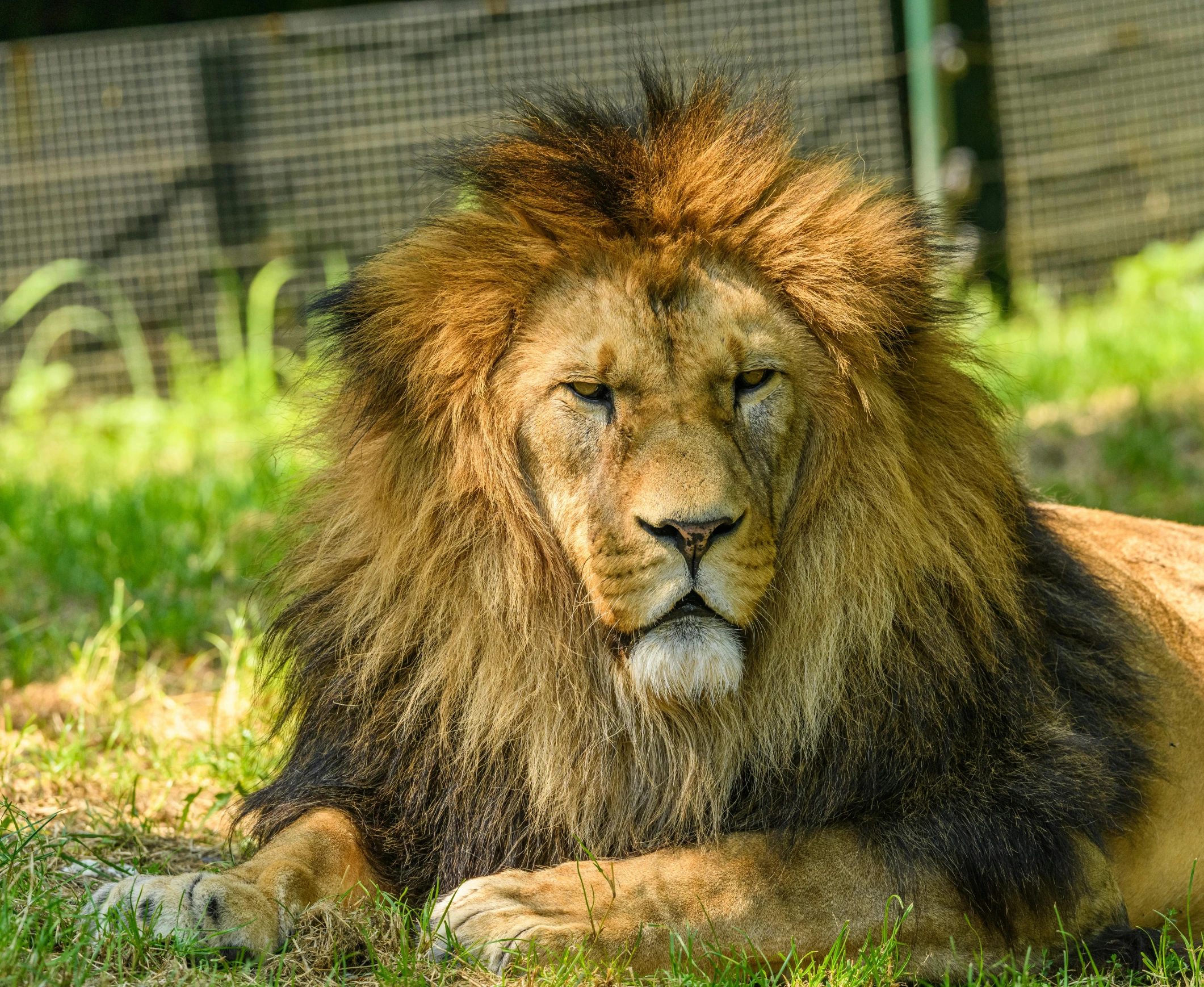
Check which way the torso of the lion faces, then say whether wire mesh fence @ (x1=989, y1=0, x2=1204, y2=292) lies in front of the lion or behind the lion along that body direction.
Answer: behind

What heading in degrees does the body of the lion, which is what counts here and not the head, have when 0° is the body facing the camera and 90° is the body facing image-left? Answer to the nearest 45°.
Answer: approximately 45°

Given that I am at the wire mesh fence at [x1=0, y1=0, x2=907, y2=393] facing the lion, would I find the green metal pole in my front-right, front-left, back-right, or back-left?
front-left

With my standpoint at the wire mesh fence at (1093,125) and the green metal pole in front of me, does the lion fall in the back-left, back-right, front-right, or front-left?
front-left

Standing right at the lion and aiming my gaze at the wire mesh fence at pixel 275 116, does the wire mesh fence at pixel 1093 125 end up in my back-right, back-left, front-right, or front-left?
front-right

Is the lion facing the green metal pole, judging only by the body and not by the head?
no

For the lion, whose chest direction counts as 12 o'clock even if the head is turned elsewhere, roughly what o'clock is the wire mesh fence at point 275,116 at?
The wire mesh fence is roughly at 4 o'clock from the lion.
